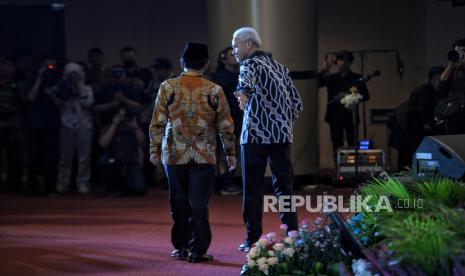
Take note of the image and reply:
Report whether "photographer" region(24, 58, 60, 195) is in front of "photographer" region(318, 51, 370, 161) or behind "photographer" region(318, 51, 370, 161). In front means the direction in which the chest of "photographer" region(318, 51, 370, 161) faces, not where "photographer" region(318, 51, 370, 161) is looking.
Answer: in front

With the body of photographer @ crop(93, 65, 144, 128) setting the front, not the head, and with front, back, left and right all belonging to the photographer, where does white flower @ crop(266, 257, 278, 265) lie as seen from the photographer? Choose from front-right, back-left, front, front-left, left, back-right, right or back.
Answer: front

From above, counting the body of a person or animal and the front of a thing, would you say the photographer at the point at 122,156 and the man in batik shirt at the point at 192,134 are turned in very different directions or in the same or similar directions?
very different directions

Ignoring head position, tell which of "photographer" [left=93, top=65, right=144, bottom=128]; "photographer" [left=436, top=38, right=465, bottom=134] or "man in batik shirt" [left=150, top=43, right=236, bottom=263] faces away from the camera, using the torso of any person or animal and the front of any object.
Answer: the man in batik shirt

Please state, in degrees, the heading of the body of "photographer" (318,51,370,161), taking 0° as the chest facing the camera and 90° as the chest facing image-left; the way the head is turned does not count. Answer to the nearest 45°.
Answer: approximately 45°

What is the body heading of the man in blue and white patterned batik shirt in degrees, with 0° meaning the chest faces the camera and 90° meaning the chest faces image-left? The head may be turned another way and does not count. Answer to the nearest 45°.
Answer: approximately 135°

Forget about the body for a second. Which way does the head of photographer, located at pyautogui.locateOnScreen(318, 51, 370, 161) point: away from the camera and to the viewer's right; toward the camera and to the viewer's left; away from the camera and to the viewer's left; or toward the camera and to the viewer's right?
toward the camera and to the viewer's left

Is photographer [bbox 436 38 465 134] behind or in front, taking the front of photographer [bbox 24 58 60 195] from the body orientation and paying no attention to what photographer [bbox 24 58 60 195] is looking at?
in front

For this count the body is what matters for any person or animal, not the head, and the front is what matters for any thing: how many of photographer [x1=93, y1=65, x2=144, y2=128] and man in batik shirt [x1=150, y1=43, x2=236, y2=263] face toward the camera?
1

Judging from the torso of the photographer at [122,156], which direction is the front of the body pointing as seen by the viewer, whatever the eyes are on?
toward the camera

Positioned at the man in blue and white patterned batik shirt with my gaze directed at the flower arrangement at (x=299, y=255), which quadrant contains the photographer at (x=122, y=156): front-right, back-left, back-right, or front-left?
back-right

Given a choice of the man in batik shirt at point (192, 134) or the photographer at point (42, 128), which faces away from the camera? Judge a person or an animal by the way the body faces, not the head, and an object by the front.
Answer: the man in batik shirt

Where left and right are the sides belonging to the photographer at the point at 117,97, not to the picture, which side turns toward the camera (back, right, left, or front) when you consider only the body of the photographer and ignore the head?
front

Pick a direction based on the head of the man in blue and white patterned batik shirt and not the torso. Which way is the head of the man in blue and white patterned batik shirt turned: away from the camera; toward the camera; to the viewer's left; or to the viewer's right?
to the viewer's left

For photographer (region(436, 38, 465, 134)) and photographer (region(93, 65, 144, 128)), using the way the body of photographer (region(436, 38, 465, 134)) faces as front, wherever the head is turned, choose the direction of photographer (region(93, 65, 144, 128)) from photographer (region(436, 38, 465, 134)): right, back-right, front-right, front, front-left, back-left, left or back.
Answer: front-right

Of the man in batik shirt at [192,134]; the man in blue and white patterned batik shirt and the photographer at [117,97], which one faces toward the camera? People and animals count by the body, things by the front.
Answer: the photographer

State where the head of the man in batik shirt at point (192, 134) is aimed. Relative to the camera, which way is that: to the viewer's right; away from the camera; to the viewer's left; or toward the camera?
away from the camera

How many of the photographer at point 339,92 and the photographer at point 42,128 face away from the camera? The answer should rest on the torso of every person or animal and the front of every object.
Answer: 0

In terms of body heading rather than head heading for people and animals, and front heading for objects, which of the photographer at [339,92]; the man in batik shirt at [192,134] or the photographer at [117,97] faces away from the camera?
the man in batik shirt
